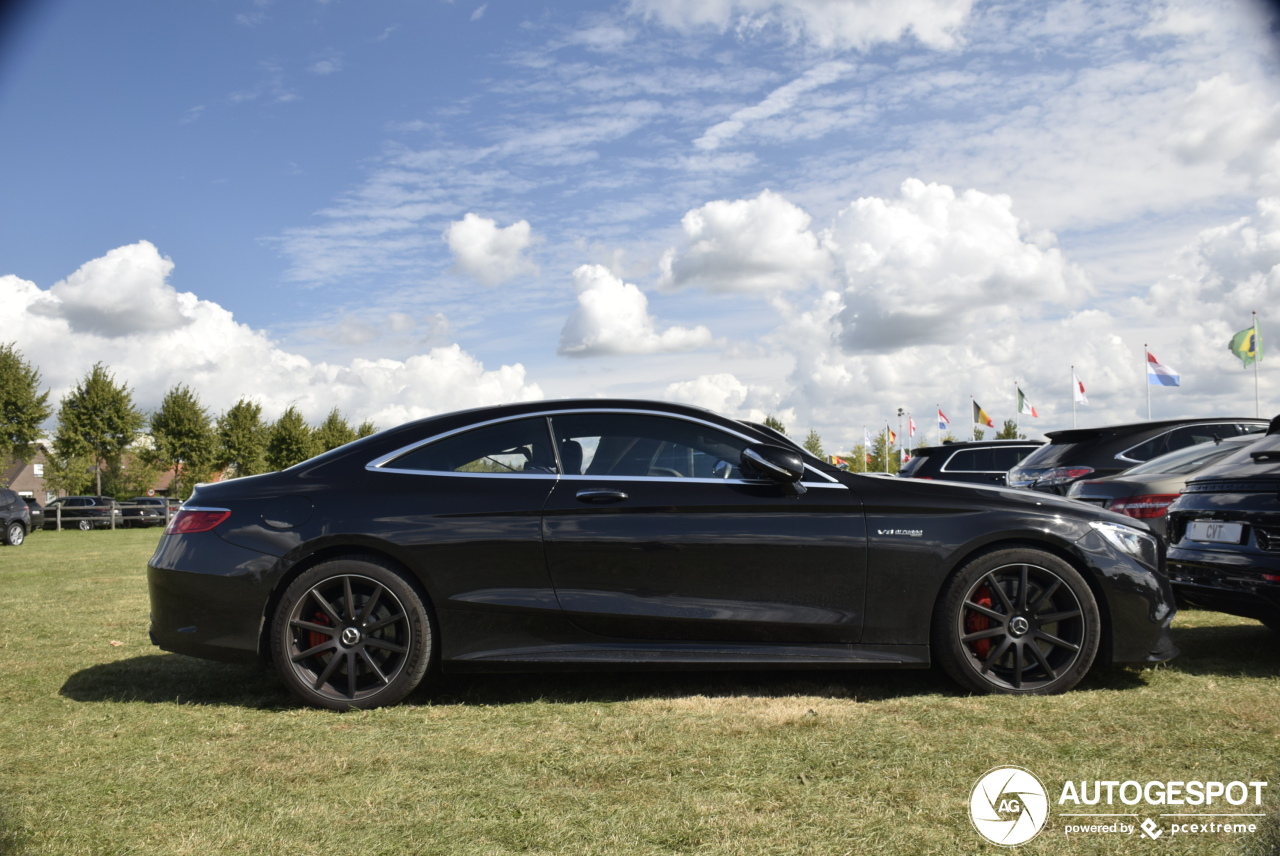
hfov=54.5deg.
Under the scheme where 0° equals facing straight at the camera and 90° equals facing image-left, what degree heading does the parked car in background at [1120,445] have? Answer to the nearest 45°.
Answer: approximately 225°

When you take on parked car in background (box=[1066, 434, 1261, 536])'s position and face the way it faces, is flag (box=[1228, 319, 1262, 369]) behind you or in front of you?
in front

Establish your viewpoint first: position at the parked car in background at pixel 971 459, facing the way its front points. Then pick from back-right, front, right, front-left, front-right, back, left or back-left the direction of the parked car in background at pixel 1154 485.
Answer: back-right

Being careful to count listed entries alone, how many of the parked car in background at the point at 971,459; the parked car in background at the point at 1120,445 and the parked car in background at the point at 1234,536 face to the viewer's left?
0

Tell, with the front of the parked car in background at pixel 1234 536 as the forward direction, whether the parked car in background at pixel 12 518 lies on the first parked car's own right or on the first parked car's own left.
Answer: on the first parked car's own left

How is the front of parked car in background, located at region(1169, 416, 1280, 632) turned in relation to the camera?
facing away from the viewer and to the right of the viewer

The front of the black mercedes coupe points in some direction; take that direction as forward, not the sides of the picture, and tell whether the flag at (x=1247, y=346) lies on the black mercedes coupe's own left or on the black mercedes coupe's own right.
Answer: on the black mercedes coupe's own left

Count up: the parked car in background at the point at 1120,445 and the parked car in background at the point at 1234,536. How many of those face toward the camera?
0

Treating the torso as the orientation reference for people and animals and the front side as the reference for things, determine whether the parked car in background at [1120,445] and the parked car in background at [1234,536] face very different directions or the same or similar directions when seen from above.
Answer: same or similar directions

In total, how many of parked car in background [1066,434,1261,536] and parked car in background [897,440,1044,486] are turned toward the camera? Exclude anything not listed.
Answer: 0

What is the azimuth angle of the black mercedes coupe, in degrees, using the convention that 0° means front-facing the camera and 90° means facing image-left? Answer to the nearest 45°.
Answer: approximately 270°

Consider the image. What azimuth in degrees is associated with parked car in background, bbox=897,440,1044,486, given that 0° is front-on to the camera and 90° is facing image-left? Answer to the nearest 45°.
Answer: approximately 225°
